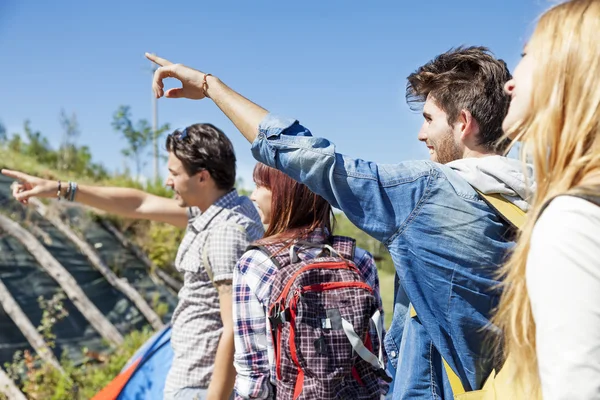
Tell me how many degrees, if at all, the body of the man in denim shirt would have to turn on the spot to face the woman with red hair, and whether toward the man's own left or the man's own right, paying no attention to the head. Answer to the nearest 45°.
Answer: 0° — they already face them

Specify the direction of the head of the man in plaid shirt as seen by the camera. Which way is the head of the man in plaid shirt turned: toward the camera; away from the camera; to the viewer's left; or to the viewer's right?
to the viewer's left

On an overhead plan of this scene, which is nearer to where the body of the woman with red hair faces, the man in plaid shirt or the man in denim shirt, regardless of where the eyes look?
the man in plaid shirt

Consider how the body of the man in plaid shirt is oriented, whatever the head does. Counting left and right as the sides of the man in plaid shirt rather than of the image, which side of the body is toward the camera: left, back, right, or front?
left

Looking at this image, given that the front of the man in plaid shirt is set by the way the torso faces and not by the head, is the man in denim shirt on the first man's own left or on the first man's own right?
on the first man's own left

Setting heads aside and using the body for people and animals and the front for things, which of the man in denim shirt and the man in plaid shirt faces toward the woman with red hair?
the man in denim shirt

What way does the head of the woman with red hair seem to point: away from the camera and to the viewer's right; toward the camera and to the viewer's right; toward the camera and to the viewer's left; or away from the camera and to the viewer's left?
away from the camera and to the viewer's left

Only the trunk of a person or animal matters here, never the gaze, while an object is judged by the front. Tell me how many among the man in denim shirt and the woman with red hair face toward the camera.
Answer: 0

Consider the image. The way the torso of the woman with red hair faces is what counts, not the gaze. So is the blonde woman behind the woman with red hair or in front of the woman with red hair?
behind

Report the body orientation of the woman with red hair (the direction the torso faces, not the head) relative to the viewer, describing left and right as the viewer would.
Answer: facing away from the viewer and to the left of the viewer

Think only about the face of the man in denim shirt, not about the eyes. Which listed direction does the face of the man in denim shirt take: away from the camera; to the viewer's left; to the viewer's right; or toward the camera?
to the viewer's left

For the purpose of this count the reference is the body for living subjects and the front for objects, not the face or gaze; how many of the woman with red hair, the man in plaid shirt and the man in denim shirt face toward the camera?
0

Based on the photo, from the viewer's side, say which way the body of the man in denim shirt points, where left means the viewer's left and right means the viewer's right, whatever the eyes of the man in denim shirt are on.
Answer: facing away from the viewer and to the left of the viewer

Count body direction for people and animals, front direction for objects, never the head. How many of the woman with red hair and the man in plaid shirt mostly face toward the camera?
0
